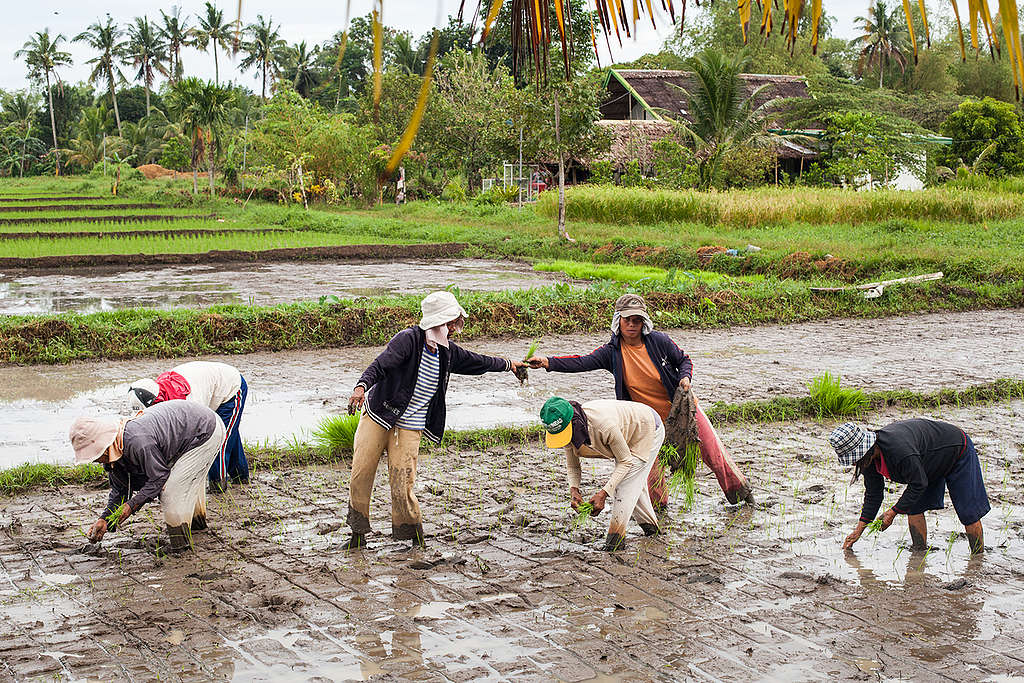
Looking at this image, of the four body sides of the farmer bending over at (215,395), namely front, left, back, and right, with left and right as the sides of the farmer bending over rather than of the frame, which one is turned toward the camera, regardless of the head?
left

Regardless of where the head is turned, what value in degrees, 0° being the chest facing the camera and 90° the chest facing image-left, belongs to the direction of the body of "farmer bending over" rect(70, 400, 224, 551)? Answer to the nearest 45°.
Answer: approximately 90°

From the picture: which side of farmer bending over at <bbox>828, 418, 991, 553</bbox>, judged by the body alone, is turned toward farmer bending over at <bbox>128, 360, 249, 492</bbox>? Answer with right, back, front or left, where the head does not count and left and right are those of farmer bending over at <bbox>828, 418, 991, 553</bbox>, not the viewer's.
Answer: front

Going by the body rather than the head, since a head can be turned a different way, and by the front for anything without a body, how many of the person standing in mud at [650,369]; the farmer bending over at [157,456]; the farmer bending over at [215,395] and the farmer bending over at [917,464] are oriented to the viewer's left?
3

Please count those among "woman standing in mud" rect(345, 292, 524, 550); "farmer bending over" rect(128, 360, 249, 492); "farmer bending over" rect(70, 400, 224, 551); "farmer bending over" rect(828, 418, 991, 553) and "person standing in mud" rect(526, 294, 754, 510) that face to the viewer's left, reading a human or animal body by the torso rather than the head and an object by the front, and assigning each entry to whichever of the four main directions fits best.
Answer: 3

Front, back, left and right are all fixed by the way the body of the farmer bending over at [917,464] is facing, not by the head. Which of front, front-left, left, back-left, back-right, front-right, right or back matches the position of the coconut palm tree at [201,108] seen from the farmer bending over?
front-right

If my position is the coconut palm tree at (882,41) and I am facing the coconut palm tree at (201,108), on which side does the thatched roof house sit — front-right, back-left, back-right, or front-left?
front-left

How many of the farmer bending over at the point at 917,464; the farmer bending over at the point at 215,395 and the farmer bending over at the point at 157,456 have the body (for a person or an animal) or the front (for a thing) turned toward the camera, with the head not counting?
0

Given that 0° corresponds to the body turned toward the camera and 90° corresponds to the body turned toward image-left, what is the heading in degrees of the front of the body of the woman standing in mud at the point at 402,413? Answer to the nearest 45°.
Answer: approximately 315°

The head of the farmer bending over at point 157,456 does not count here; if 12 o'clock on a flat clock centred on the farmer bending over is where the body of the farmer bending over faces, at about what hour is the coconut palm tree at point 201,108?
The coconut palm tree is roughly at 3 o'clock from the farmer bending over.

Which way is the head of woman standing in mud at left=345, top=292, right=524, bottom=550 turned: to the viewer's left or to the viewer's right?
to the viewer's right

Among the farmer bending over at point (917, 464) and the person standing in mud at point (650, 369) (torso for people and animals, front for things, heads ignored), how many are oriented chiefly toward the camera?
1

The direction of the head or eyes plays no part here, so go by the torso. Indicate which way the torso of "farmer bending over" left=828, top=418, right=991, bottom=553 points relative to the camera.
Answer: to the viewer's left

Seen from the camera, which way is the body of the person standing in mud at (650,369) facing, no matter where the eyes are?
toward the camera

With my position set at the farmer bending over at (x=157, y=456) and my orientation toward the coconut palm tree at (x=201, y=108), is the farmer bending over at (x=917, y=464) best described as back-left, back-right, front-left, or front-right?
back-right

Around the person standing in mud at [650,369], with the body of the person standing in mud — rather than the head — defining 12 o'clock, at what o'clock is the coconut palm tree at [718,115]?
The coconut palm tree is roughly at 6 o'clock from the person standing in mud.

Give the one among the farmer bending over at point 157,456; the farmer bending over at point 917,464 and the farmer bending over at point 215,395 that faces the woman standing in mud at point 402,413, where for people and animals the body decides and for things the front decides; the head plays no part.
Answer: the farmer bending over at point 917,464

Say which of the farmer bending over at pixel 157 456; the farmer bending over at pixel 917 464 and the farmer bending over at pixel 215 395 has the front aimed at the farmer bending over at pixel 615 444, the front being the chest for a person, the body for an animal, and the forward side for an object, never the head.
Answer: the farmer bending over at pixel 917 464

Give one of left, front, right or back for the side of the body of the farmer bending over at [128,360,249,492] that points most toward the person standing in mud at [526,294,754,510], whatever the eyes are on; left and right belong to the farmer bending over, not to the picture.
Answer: back

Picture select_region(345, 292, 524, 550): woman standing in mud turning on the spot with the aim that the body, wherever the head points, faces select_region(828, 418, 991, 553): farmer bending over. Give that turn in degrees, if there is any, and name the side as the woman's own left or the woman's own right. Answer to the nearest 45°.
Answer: approximately 45° to the woman's own left

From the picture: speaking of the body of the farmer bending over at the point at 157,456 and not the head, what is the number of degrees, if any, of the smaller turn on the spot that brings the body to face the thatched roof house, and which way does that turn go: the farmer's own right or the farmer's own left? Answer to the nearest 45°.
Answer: approximately 135° to the farmer's own right
